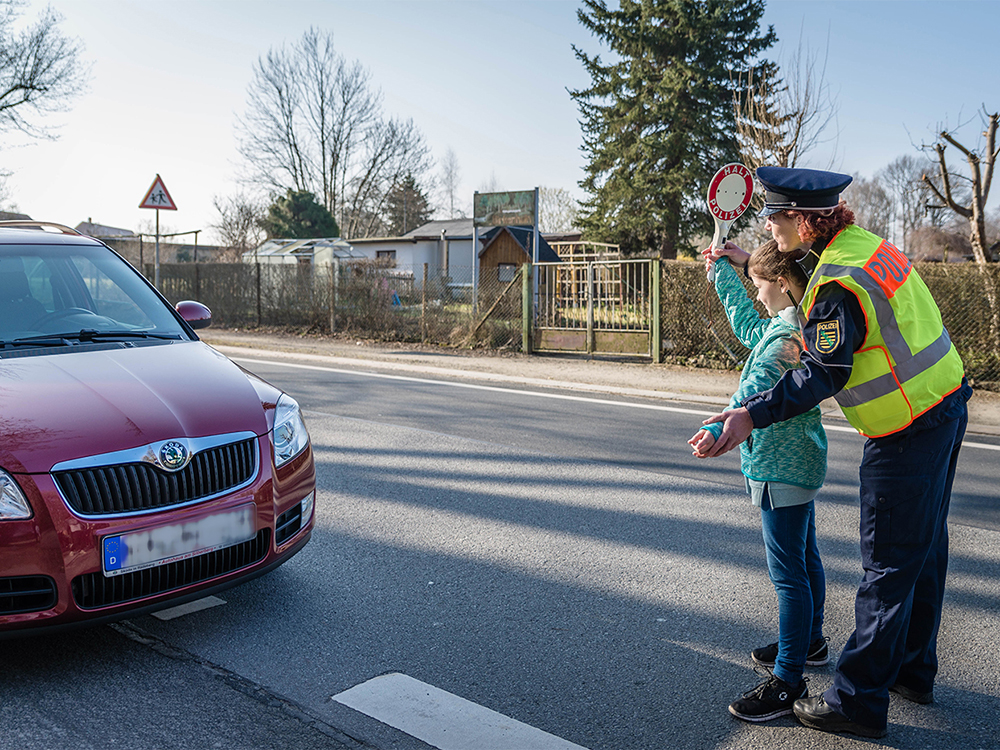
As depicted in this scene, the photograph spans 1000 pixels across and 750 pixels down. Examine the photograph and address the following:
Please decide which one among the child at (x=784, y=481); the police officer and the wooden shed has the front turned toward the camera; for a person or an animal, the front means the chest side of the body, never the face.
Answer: the wooden shed

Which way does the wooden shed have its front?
toward the camera

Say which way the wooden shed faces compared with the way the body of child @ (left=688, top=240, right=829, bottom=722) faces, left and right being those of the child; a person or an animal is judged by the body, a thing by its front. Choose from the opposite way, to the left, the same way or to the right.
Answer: to the left

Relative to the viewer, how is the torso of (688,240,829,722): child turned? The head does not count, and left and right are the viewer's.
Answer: facing to the left of the viewer

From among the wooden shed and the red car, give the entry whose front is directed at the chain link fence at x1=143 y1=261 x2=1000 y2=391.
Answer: the wooden shed

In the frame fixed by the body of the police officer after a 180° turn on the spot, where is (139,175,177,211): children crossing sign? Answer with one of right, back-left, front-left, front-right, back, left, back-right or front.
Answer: back-left

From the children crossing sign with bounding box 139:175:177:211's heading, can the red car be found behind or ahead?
ahead

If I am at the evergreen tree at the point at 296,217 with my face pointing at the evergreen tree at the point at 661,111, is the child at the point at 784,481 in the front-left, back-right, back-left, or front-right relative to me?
front-right

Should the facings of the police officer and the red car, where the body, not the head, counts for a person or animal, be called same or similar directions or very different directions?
very different directions

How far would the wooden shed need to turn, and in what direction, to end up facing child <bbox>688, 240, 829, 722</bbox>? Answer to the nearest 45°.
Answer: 0° — it already faces them

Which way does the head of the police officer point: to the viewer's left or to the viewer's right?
to the viewer's left

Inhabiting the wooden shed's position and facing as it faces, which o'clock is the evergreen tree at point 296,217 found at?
The evergreen tree is roughly at 3 o'clock from the wooden shed.

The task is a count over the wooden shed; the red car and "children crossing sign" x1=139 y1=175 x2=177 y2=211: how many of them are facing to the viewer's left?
0

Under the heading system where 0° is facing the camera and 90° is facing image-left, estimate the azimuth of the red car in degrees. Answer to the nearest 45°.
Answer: approximately 315°

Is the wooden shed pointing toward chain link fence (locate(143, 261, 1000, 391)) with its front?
yes
